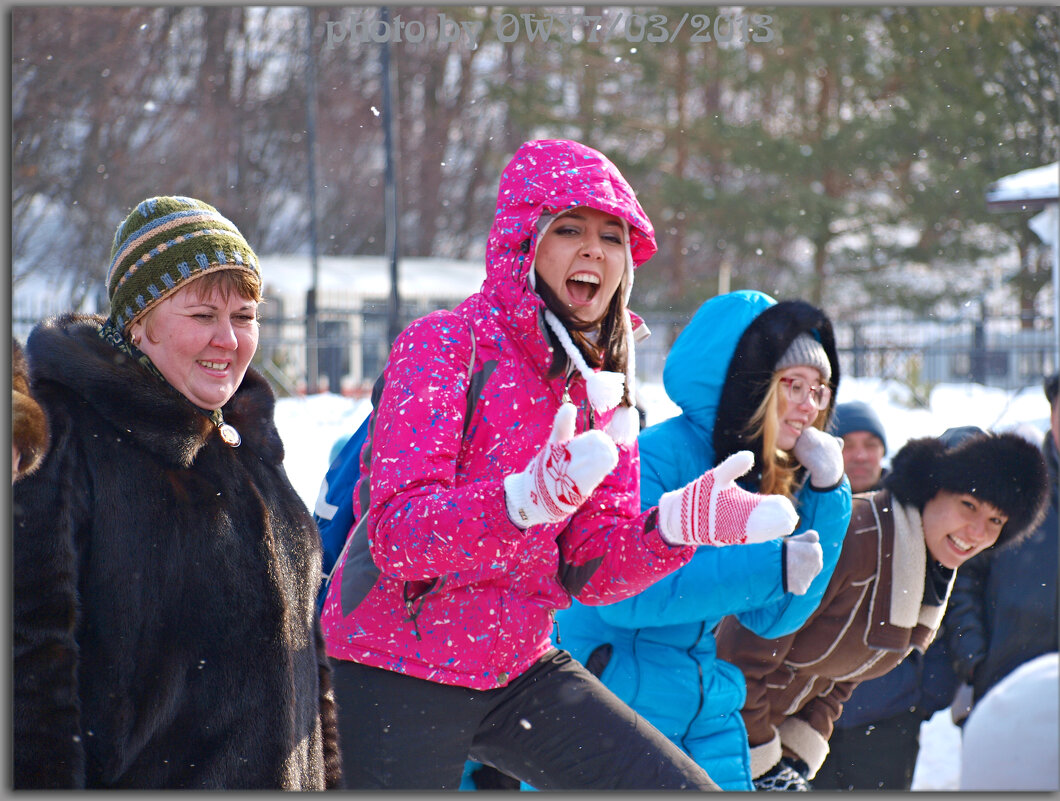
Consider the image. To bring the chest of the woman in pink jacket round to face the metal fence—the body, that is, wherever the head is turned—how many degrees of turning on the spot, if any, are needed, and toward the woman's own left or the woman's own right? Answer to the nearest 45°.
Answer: approximately 135° to the woman's own left

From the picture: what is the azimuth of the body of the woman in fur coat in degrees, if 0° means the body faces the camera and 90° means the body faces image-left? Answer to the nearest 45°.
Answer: approximately 315°

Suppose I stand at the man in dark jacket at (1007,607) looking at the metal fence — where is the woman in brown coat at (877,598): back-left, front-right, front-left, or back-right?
back-left

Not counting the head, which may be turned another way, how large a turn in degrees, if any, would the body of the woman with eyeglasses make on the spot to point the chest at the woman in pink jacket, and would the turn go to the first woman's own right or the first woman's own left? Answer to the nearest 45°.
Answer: approximately 90° to the first woman's own right

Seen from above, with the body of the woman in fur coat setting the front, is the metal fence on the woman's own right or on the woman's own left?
on the woman's own left

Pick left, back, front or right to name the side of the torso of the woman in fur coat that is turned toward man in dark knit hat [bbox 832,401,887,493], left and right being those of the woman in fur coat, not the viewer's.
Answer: left

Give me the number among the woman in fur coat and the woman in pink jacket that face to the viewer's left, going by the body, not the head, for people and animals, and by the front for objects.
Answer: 0

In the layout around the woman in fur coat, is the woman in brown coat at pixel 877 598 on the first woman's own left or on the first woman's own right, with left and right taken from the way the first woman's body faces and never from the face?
on the first woman's own left
